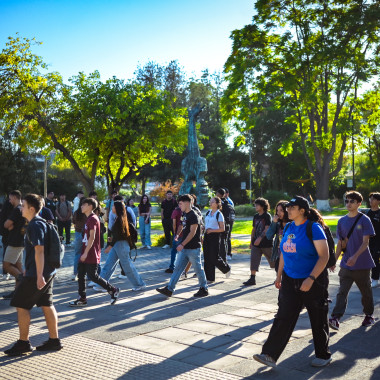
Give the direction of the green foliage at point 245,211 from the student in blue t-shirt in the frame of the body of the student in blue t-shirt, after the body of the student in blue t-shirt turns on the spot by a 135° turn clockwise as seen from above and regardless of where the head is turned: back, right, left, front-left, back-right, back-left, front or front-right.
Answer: front

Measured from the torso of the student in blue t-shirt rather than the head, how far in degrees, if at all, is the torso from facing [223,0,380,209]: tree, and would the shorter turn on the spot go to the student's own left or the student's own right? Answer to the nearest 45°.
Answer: approximately 135° to the student's own right

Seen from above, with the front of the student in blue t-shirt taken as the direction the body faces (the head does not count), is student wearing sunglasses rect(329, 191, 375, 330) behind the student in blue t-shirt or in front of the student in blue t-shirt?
behind

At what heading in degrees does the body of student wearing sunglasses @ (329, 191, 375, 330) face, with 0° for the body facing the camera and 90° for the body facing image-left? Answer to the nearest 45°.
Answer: approximately 45°

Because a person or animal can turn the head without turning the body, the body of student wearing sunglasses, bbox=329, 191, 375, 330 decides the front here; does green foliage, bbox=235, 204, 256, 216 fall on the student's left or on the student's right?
on the student's right

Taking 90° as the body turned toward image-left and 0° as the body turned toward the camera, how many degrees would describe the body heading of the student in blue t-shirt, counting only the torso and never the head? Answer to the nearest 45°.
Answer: approximately 45°
